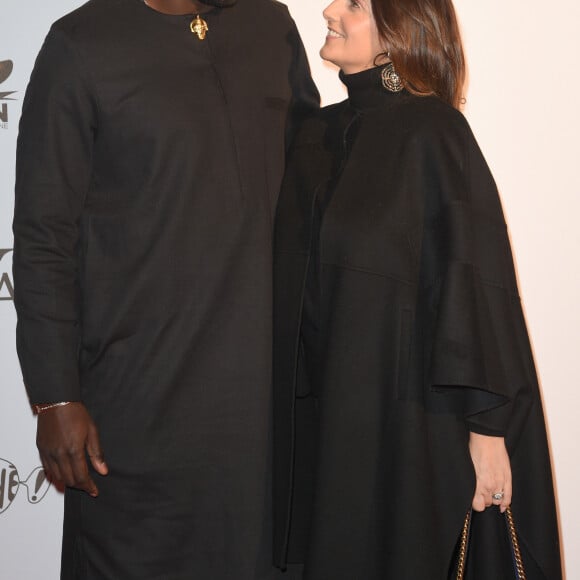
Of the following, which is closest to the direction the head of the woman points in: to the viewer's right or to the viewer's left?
to the viewer's left

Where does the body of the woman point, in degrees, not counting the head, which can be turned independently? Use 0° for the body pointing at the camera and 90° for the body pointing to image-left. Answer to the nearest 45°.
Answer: approximately 45°
